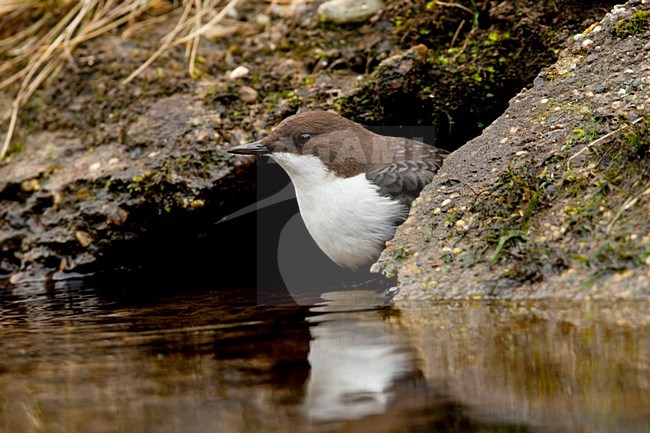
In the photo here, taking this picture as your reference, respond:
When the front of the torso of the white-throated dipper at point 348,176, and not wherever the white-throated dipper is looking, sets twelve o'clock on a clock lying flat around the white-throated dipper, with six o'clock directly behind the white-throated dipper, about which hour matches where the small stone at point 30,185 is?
The small stone is roughly at 1 o'clock from the white-throated dipper.

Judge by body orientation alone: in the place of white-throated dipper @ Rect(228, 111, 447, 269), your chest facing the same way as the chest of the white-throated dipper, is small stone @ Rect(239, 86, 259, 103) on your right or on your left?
on your right

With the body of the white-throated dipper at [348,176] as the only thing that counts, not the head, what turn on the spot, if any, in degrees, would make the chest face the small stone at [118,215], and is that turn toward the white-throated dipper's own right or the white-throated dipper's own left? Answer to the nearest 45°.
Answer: approximately 45° to the white-throated dipper's own right

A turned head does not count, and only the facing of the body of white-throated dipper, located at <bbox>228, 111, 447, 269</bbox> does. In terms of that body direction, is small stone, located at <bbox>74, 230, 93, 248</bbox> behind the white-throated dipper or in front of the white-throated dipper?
in front

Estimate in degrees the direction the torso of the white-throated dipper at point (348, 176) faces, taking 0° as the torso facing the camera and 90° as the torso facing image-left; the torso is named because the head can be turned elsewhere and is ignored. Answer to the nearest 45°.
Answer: approximately 90°
